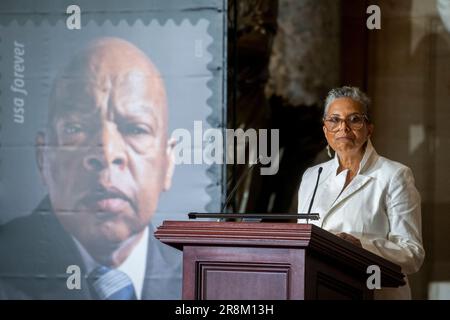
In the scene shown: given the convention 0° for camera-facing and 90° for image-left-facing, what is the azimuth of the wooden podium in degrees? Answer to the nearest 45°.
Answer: approximately 45°

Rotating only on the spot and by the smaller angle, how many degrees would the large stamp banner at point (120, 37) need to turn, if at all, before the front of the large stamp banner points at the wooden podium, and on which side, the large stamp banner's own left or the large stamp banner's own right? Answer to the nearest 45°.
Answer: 0° — it already faces it

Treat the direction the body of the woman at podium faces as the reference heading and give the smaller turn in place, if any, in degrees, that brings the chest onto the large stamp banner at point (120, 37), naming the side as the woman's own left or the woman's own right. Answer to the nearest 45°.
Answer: approximately 90° to the woman's own right

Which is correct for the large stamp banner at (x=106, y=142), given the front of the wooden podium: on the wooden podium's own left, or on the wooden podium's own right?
on the wooden podium's own right

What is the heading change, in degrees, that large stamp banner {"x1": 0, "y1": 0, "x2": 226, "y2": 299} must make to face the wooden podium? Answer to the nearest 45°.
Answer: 0° — it already faces it

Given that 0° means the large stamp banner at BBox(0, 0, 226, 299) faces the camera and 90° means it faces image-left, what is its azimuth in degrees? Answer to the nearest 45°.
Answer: approximately 0°
